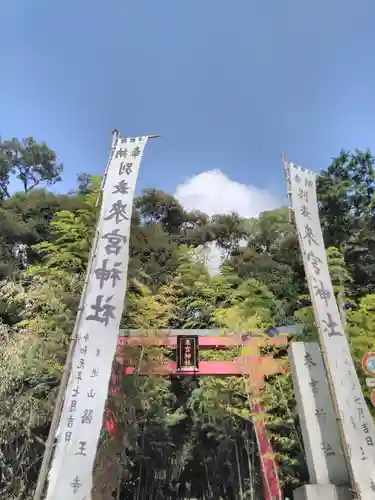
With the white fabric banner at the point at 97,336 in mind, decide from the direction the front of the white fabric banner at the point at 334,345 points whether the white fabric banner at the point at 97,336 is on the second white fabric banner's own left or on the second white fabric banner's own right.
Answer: on the second white fabric banner's own right

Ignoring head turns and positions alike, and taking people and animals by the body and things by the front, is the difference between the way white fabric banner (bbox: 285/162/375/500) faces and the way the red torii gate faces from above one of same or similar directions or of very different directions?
same or similar directions

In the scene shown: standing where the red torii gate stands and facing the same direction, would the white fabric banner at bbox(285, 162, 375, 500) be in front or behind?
in front

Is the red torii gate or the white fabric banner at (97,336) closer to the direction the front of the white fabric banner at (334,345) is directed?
the white fabric banner

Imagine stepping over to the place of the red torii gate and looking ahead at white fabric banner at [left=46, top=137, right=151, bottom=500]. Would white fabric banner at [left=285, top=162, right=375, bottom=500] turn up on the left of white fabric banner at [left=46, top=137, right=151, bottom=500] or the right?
left

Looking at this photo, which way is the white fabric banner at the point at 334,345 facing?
toward the camera

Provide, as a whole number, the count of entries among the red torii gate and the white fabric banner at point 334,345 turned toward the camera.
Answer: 2

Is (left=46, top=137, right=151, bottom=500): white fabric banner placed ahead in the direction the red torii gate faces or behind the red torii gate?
ahead

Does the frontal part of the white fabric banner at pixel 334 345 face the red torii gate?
no

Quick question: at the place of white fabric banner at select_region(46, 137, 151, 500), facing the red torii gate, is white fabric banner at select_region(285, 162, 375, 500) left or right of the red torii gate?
right

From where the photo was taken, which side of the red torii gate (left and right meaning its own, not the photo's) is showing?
front
